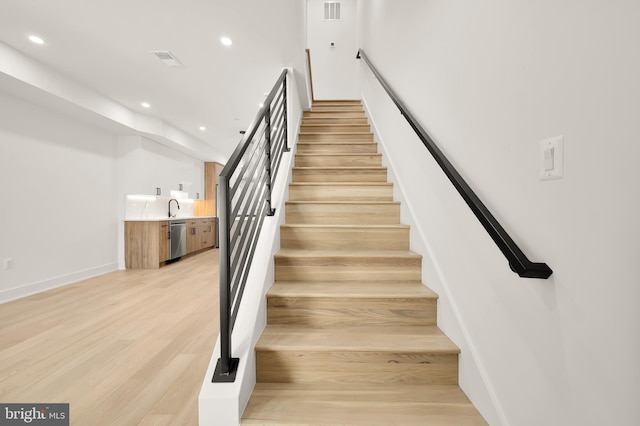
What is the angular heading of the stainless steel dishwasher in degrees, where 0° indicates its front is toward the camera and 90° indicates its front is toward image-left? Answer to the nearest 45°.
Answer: approximately 315°

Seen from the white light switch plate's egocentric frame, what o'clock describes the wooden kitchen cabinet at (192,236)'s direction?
The wooden kitchen cabinet is roughly at 2 o'clock from the white light switch plate.

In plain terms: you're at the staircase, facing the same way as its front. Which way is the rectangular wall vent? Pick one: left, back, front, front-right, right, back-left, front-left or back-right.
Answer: back

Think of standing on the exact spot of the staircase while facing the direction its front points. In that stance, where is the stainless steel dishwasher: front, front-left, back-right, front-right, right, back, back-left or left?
back-right

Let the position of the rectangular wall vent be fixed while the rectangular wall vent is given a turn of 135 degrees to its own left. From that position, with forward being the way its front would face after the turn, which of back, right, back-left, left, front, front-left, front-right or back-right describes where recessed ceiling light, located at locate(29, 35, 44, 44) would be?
back

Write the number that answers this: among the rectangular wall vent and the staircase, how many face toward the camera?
2

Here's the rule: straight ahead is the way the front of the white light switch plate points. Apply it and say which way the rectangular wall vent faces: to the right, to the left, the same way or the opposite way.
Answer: to the left

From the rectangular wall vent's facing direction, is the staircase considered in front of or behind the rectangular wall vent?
in front

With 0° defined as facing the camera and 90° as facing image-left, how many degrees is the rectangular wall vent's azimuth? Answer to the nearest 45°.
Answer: approximately 0°

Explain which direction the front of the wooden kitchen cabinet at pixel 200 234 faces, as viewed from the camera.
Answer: facing the viewer and to the right of the viewer

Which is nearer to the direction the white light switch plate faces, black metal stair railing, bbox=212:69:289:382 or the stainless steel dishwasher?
the black metal stair railing
